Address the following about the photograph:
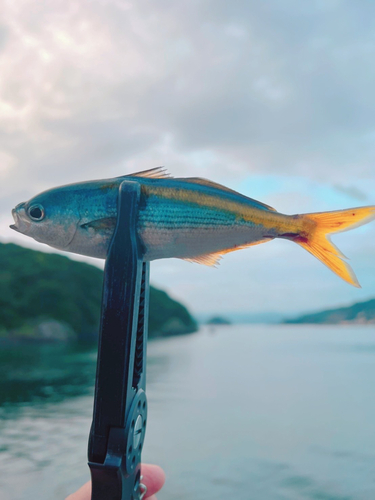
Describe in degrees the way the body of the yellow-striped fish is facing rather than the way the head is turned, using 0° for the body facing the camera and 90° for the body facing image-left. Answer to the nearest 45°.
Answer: approximately 90°
